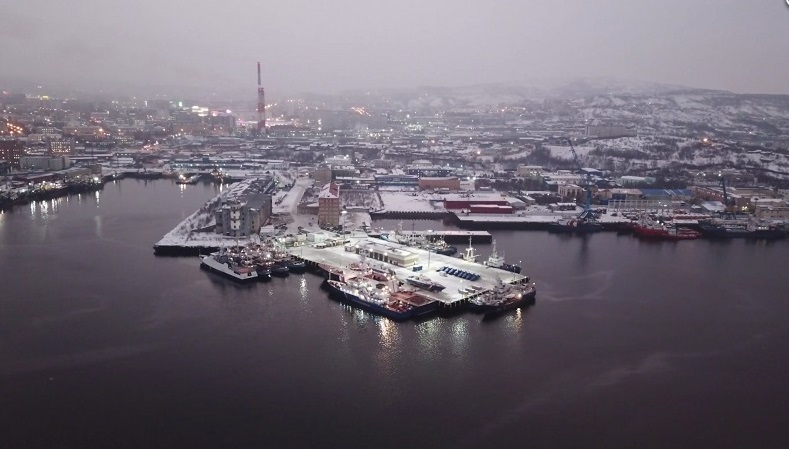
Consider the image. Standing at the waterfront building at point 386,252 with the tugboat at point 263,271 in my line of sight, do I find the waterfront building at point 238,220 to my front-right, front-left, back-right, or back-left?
front-right

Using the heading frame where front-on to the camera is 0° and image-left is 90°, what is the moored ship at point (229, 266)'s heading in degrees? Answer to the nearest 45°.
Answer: approximately 135°

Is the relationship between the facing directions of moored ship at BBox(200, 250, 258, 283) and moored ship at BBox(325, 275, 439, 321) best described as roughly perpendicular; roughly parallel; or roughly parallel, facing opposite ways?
roughly parallel

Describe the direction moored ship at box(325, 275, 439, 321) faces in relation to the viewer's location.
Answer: facing away from the viewer and to the left of the viewer

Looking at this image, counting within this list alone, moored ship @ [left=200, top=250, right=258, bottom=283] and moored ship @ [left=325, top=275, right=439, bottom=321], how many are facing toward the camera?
0

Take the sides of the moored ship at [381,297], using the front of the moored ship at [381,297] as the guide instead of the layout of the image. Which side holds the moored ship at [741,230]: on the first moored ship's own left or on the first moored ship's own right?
on the first moored ship's own right

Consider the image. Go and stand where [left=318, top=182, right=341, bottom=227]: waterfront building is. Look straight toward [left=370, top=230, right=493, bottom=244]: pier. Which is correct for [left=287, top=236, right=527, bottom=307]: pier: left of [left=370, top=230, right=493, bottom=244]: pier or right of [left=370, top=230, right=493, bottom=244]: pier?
right

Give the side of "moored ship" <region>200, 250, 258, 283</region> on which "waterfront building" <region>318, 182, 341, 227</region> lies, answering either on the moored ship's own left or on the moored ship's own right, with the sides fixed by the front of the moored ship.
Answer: on the moored ship's own right

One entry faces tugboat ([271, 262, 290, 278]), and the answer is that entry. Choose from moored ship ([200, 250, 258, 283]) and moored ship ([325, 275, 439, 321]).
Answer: moored ship ([325, 275, 439, 321])

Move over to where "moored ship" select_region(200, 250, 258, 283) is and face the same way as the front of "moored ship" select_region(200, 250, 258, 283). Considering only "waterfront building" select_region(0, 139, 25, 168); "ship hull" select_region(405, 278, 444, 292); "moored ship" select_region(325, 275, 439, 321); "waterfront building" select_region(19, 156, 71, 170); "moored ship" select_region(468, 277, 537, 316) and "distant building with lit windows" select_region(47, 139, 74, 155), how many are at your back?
3

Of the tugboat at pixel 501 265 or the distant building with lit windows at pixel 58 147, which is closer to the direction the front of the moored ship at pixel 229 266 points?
the distant building with lit windows

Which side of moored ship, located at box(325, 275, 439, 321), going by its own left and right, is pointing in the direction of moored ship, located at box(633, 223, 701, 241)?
right

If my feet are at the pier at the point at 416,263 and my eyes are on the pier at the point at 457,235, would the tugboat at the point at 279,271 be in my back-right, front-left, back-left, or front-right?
back-left
